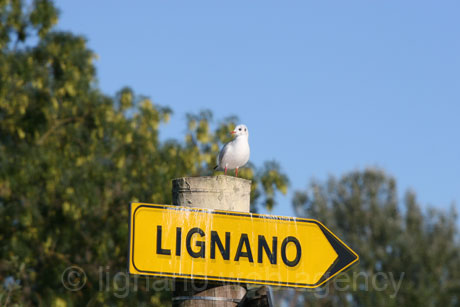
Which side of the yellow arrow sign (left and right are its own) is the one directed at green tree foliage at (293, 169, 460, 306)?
back

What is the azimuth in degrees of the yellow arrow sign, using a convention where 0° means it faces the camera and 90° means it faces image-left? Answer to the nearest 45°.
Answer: approximately 0°

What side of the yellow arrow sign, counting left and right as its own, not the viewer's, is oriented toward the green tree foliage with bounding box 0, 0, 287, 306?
back

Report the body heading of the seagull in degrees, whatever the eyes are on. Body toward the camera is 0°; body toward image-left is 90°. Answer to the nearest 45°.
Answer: approximately 315°

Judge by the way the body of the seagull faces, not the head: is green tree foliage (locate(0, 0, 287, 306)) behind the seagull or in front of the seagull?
behind

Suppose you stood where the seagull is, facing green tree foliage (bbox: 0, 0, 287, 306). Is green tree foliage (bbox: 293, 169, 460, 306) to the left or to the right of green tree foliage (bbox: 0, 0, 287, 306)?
right
